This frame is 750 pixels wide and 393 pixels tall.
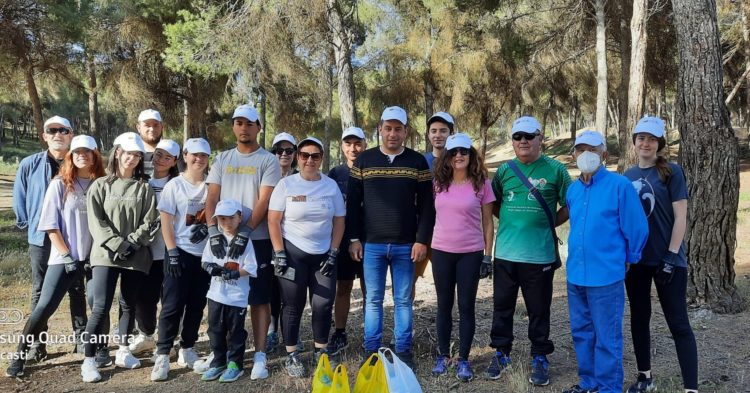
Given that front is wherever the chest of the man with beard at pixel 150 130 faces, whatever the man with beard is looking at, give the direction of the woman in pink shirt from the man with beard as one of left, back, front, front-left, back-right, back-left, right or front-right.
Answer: front-left

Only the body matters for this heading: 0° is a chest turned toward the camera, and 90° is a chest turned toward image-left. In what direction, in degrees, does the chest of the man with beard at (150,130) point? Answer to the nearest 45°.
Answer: approximately 0°

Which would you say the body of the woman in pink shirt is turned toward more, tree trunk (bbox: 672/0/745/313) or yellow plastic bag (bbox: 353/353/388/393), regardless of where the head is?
the yellow plastic bag

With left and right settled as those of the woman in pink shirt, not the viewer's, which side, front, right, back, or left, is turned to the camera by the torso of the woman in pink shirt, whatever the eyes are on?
front

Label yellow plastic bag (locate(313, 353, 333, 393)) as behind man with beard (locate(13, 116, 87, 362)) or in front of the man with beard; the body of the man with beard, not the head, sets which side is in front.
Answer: in front

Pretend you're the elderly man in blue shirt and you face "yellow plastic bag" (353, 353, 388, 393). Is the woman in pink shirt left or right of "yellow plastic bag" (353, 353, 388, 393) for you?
right

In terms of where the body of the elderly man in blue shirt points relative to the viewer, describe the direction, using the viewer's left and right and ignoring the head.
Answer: facing the viewer and to the left of the viewer

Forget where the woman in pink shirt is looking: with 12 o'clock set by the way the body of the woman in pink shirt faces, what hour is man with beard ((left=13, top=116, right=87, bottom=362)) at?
The man with beard is roughly at 3 o'clock from the woman in pink shirt.

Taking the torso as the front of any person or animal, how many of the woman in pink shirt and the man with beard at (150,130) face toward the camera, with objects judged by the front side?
2

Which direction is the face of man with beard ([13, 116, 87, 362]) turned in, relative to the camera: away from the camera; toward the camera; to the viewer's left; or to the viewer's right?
toward the camera

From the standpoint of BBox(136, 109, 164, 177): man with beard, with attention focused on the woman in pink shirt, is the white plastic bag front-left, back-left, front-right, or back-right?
front-right

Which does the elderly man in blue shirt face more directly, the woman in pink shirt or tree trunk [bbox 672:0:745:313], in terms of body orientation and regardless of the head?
the woman in pink shirt

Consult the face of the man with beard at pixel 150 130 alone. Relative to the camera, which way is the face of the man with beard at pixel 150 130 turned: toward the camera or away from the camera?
toward the camera

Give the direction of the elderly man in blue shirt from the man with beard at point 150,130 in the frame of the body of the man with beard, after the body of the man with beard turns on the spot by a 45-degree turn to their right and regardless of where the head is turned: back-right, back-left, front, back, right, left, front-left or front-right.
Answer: left

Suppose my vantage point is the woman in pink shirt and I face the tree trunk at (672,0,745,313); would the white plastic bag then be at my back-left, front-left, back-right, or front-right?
back-right

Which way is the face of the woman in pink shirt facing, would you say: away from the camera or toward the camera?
toward the camera

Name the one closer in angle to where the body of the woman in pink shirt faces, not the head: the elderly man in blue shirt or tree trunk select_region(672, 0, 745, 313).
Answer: the elderly man in blue shirt
